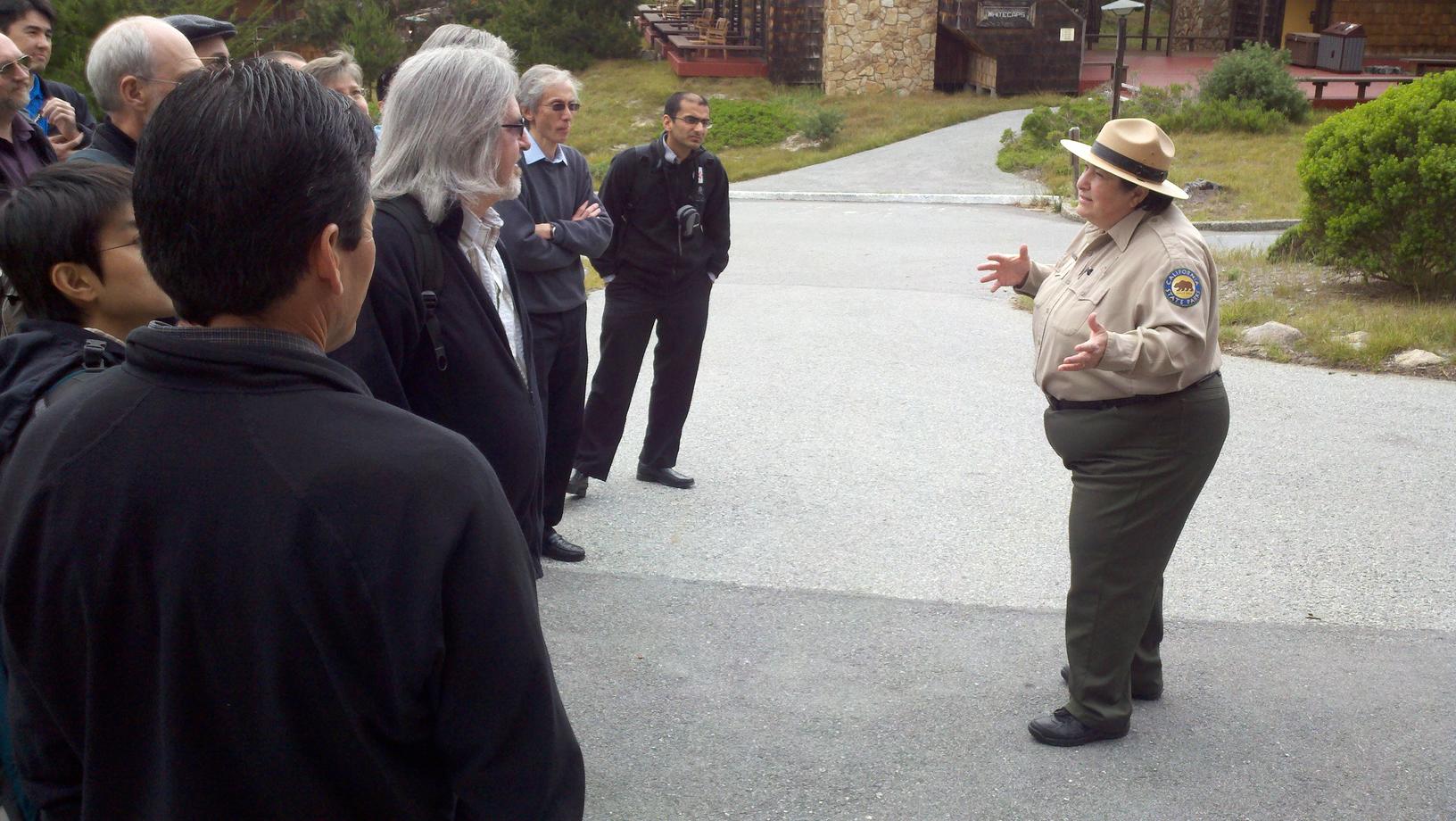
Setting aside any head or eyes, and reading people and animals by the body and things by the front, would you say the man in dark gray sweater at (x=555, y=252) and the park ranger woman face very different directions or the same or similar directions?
very different directions

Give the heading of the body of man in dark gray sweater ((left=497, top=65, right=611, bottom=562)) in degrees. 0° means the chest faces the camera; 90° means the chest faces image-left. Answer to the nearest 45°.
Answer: approximately 315°

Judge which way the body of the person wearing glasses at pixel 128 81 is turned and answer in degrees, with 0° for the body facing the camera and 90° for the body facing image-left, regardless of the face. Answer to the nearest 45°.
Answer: approximately 270°

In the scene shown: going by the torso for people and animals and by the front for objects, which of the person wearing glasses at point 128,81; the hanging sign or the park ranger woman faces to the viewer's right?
the person wearing glasses

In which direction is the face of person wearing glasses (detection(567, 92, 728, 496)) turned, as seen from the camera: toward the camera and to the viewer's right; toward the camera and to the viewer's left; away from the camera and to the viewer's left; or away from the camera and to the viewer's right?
toward the camera and to the viewer's right

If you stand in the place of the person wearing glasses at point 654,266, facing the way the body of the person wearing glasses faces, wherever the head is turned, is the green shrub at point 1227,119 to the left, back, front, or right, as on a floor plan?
left

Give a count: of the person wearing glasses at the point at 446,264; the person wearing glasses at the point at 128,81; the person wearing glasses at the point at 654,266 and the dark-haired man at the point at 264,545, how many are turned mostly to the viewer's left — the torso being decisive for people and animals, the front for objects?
0

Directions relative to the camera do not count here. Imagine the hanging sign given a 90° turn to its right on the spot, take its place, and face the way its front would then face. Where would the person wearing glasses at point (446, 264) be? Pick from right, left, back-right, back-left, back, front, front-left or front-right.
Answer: left

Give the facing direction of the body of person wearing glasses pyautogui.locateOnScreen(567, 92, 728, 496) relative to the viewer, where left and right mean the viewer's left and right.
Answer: facing the viewer and to the right of the viewer

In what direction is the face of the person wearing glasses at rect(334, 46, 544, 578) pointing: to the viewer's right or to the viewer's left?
to the viewer's right

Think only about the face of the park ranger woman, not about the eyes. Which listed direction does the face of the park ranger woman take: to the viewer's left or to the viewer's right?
to the viewer's left

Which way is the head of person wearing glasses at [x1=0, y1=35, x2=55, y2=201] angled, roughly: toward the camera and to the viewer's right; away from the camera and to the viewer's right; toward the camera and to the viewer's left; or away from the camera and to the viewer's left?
toward the camera and to the viewer's right

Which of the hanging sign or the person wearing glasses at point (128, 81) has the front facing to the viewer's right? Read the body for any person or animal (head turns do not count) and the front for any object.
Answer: the person wearing glasses

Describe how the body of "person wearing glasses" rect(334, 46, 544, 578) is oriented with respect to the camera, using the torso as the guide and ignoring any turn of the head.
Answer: to the viewer's right

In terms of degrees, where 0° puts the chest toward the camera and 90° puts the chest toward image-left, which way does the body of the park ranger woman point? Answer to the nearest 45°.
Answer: approximately 90°

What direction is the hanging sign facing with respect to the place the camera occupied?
facing the viewer
